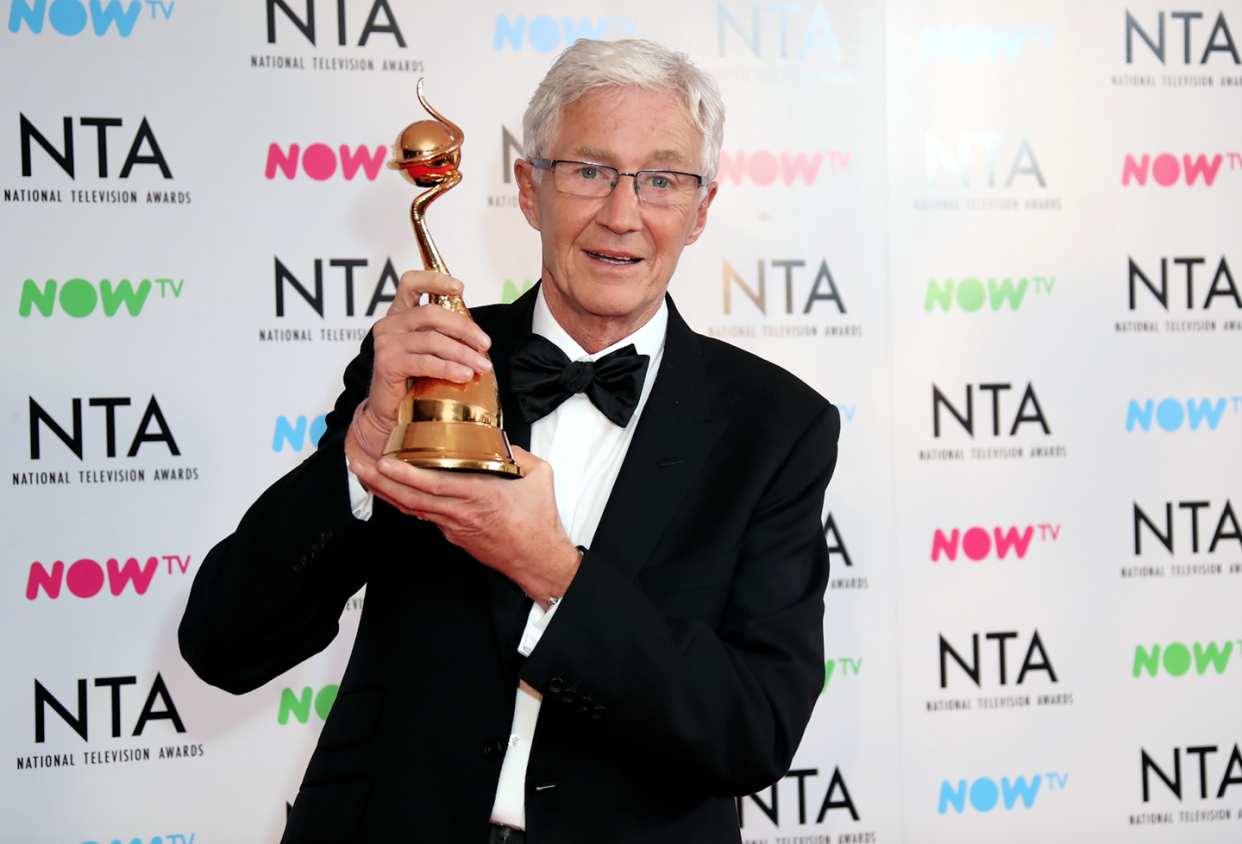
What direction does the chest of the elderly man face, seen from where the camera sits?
toward the camera
